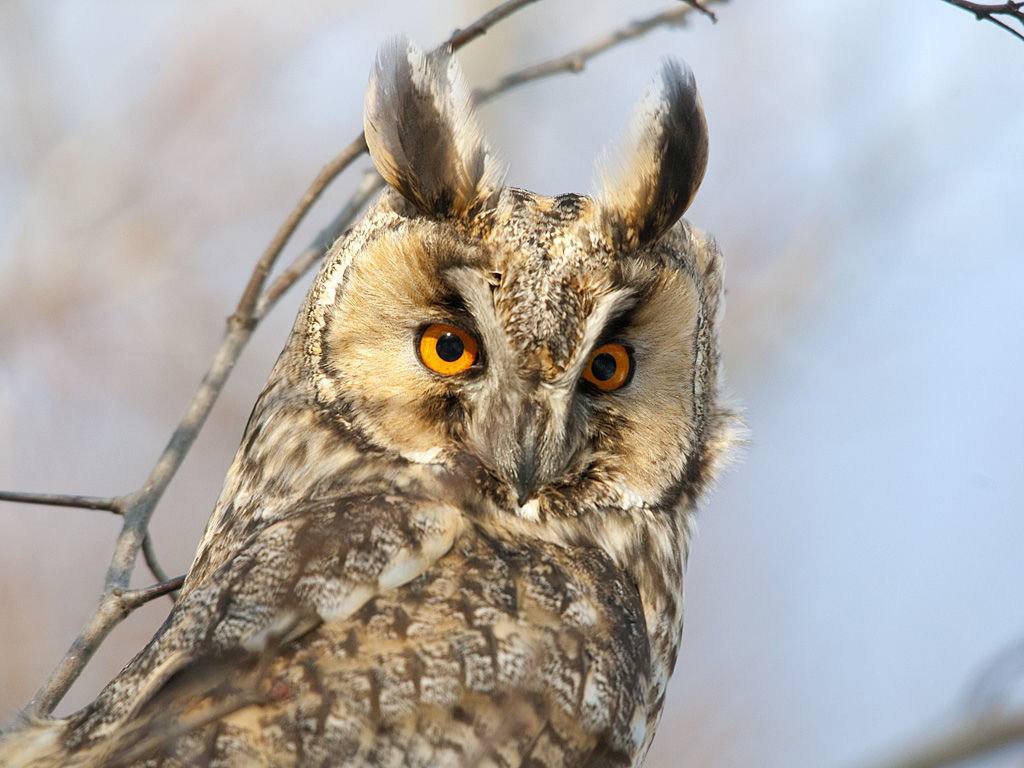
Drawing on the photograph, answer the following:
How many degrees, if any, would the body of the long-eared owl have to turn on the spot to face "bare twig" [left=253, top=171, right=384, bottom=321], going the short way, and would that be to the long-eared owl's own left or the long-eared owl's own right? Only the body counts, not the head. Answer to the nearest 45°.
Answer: approximately 90° to the long-eared owl's own left

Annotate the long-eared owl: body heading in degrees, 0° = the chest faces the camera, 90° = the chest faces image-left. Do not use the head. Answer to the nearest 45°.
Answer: approximately 225°

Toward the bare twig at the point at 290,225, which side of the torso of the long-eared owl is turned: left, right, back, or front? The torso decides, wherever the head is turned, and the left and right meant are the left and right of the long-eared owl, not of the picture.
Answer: left
